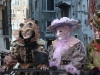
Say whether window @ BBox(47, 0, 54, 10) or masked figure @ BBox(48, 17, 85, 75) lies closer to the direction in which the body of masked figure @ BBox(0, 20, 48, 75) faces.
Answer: the masked figure

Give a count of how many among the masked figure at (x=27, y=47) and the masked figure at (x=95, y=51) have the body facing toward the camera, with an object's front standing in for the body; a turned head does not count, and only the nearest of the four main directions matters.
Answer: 2

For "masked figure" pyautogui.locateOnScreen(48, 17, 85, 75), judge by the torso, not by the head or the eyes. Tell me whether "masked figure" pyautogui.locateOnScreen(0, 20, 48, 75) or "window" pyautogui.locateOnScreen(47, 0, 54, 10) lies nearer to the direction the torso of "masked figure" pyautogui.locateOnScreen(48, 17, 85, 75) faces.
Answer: the masked figure

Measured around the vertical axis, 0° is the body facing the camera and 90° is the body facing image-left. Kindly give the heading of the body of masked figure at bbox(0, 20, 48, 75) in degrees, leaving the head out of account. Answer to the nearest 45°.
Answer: approximately 0°

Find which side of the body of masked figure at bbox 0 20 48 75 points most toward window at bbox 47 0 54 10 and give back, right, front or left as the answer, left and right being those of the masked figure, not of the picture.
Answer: back

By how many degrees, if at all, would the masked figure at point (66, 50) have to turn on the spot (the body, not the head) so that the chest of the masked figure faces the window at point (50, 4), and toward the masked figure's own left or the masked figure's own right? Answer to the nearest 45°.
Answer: approximately 135° to the masked figure's own right

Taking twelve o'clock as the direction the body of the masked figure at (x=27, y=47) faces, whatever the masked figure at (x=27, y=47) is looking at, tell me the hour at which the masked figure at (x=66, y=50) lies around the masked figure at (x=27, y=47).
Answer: the masked figure at (x=66, y=50) is roughly at 10 o'clock from the masked figure at (x=27, y=47).

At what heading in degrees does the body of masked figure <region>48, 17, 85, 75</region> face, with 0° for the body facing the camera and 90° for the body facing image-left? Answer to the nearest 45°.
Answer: approximately 45°

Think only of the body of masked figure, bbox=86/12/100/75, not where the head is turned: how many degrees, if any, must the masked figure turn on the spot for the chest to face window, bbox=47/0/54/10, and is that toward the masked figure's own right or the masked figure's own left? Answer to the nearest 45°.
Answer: approximately 180°

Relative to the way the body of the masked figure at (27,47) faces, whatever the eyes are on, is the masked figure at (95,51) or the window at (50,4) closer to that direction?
the masked figure
